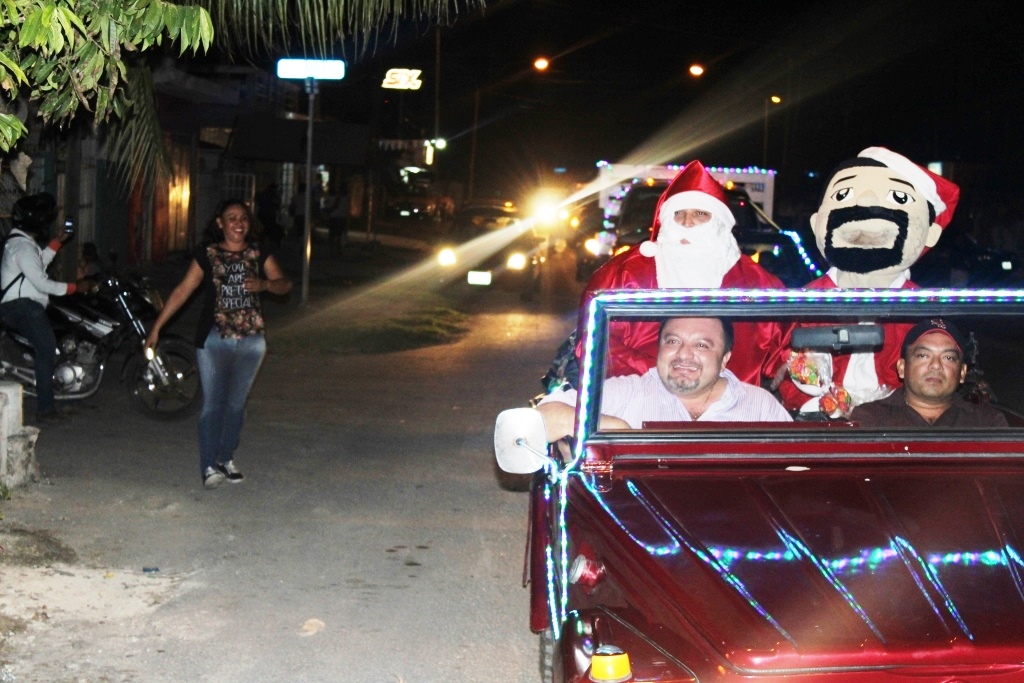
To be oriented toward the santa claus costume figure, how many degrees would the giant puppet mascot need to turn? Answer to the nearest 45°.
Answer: approximately 45° to its right

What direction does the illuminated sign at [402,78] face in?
toward the camera

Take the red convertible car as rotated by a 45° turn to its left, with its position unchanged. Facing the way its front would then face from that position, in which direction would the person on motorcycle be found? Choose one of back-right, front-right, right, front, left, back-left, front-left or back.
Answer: back

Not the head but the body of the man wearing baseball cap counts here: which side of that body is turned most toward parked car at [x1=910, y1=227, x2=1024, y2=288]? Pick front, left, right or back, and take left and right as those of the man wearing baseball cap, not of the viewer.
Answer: back

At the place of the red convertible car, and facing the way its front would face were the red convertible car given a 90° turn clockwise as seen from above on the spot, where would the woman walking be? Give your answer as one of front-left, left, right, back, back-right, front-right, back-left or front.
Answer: front-right

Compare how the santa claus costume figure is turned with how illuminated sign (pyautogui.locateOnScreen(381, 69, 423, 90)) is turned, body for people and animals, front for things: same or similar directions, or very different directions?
same or similar directions

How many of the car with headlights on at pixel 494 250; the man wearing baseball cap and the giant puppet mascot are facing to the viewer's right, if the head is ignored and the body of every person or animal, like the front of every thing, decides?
0

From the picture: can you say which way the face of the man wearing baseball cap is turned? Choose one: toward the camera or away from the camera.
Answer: toward the camera

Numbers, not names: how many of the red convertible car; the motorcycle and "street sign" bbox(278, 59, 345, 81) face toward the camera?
2

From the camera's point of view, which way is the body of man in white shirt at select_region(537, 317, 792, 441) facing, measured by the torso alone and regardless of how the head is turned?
toward the camera

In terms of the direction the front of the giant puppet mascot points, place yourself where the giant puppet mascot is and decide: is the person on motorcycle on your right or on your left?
on your right
